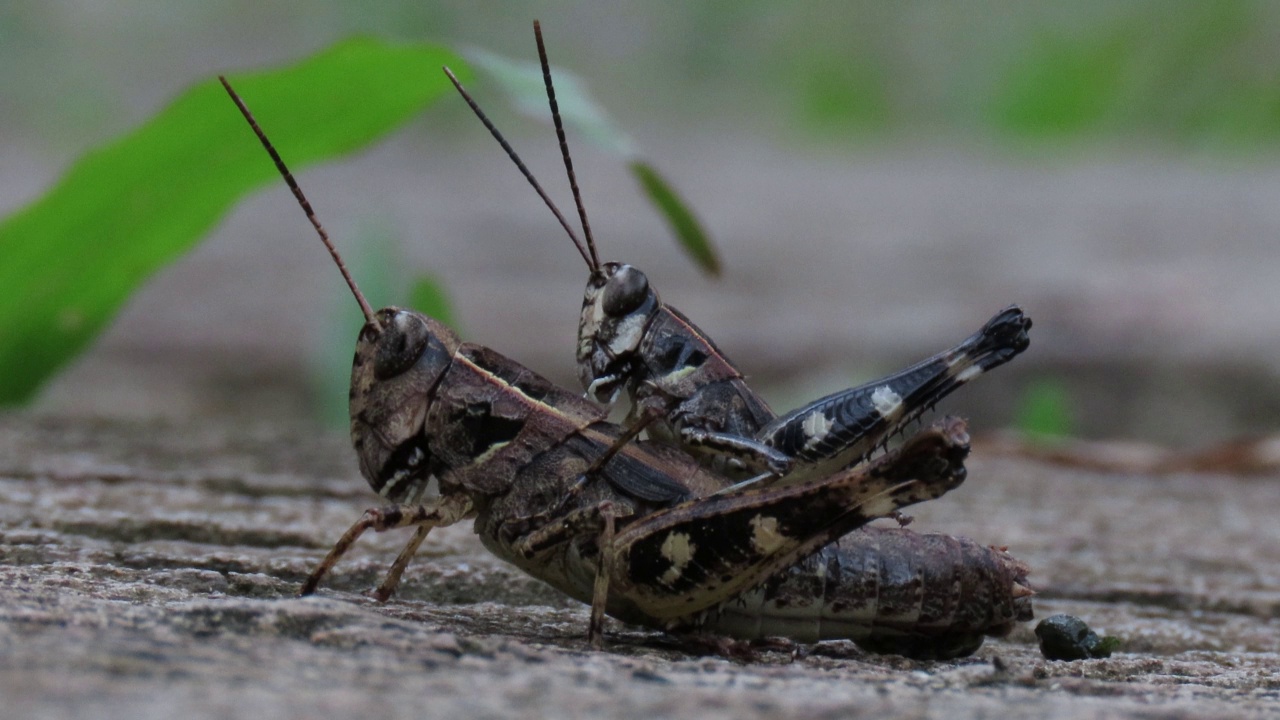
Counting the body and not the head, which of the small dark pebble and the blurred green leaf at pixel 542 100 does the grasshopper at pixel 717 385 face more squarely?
the blurred green leaf

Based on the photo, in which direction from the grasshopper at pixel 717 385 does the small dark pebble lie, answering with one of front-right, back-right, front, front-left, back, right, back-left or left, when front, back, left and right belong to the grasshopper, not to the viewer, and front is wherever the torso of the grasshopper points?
back

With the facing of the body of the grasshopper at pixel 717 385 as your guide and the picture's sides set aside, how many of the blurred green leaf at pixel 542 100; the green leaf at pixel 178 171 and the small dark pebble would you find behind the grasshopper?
1

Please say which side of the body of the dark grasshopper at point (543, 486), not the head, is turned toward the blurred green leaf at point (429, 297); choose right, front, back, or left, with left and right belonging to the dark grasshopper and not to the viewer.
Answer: right

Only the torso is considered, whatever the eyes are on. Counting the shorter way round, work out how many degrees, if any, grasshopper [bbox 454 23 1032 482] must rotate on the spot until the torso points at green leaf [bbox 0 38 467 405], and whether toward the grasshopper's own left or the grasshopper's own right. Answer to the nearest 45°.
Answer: approximately 45° to the grasshopper's own right

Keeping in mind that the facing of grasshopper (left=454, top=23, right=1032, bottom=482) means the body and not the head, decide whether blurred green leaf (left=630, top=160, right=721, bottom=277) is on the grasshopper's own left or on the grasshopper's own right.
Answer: on the grasshopper's own right

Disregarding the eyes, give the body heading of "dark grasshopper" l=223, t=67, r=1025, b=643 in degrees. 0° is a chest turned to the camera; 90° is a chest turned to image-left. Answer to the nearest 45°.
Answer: approximately 90°

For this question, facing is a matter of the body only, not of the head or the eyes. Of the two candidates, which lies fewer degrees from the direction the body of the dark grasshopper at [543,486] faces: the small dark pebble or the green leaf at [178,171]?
the green leaf

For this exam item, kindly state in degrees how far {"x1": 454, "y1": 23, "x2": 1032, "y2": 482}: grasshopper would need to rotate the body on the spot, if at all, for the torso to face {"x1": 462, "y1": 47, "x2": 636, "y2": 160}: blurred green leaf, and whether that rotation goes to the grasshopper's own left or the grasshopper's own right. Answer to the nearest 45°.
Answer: approximately 45° to the grasshopper's own right

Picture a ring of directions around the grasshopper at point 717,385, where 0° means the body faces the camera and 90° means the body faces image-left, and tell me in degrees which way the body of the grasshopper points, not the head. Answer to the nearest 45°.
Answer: approximately 90°

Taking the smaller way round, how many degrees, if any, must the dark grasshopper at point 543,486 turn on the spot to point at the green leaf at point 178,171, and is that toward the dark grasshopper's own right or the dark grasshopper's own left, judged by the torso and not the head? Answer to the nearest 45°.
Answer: approximately 45° to the dark grasshopper's own right
